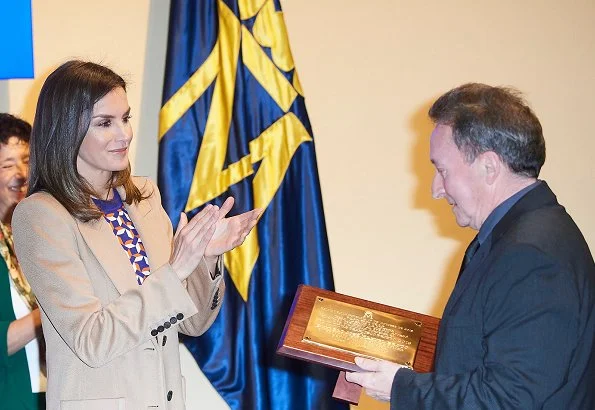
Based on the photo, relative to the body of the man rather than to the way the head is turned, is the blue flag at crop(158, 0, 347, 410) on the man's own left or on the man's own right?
on the man's own right

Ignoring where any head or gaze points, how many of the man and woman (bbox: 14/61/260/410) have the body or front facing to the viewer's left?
1

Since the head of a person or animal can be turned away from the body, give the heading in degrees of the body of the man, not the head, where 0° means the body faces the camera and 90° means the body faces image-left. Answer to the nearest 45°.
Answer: approximately 90°

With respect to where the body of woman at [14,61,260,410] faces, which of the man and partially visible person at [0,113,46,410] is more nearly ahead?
the man

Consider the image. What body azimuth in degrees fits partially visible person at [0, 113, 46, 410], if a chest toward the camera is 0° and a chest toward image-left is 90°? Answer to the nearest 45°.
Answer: approximately 315°

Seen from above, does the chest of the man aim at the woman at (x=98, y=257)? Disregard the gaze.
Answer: yes

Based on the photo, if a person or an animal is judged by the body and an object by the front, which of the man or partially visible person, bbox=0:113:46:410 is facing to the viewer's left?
the man

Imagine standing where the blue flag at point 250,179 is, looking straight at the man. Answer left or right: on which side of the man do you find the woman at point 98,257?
right

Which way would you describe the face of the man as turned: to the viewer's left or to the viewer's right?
to the viewer's left
